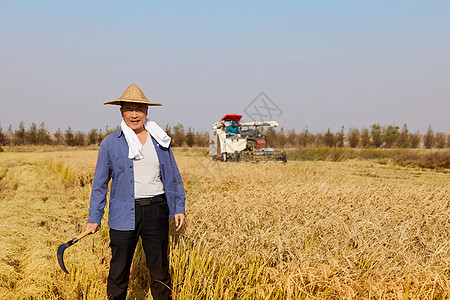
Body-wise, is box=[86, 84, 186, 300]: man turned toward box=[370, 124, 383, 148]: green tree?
no

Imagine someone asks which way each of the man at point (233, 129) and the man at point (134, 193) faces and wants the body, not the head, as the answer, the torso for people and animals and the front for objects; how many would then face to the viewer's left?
0

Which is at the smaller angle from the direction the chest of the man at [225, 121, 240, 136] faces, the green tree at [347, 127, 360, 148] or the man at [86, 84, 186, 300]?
the man

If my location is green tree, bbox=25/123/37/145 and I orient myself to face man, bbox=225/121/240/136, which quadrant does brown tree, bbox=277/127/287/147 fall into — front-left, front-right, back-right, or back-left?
front-left

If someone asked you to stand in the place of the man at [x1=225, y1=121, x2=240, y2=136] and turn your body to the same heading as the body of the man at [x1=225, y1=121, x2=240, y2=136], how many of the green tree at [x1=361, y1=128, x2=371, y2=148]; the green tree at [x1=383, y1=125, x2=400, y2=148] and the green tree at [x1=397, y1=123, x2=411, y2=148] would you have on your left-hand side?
3

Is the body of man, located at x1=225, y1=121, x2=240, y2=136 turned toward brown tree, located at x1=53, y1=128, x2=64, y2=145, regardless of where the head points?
no

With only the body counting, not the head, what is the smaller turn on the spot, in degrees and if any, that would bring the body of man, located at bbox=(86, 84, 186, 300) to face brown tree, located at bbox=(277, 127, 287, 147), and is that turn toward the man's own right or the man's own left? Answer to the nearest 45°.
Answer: approximately 135° to the man's own left

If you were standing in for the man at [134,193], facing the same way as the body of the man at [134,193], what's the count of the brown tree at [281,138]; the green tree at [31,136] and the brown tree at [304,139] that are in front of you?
0

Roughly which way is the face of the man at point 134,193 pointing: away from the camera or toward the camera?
toward the camera

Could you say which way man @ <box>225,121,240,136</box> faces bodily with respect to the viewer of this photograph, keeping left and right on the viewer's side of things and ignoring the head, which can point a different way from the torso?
facing the viewer and to the right of the viewer

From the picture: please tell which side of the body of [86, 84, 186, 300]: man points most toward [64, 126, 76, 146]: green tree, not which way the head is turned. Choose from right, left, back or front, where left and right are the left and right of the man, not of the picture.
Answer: back

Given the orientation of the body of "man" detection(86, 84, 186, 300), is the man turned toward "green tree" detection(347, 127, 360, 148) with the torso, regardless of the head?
no

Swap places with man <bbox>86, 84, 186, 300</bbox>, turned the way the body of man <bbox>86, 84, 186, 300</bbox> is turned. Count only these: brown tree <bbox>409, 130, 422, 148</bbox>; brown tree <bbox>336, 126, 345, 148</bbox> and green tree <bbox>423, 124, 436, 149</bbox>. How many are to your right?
0

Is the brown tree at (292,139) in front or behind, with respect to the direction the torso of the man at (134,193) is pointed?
behind

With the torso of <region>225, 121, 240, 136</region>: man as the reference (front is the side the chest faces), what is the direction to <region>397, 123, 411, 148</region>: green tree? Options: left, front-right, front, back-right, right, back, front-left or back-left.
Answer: left

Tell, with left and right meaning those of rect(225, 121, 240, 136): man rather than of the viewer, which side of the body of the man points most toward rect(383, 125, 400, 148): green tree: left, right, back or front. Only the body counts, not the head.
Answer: left

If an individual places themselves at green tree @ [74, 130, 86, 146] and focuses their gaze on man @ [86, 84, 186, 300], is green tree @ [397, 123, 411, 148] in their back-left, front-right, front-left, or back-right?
front-left

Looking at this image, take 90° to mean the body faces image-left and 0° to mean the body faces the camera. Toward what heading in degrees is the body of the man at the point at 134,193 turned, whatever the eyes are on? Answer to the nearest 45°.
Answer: approximately 0°
